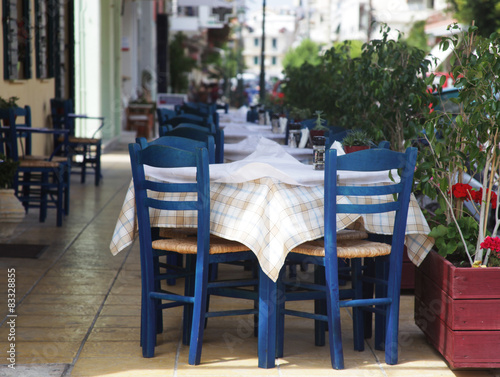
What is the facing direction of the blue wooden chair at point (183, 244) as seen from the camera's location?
facing away from the viewer and to the right of the viewer

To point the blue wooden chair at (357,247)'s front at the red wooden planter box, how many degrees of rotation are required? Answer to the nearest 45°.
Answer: approximately 135° to its right

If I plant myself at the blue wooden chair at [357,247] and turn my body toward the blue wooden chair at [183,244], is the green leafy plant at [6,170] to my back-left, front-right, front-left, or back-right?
front-right

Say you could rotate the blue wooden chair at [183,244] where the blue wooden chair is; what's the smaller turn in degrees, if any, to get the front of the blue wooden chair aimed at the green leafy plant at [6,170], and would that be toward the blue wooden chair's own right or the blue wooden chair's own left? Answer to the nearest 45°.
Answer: approximately 90° to the blue wooden chair's own left

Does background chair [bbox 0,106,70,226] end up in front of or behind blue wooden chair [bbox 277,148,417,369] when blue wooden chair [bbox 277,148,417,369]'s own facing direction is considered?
in front

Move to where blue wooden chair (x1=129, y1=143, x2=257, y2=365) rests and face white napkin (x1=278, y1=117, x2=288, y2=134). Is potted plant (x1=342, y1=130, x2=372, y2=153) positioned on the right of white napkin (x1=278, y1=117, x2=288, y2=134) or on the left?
right

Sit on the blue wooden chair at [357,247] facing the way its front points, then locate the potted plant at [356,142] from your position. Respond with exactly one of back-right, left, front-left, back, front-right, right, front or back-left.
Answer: front-right

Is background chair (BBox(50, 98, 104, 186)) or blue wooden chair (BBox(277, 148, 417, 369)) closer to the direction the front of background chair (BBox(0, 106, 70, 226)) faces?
the blue wooden chair

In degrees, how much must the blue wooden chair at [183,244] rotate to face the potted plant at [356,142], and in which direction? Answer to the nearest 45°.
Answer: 0° — it already faces it

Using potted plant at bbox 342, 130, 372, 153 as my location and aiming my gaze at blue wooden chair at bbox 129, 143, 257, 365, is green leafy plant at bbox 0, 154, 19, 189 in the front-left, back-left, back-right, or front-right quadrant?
front-right

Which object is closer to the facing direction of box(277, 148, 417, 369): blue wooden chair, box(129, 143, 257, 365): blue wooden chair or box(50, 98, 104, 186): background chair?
the background chair

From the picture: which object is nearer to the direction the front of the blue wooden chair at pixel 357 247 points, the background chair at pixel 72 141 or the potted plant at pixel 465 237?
the background chair

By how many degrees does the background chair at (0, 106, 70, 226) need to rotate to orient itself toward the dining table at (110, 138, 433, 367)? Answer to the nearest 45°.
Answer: approximately 45° to its right

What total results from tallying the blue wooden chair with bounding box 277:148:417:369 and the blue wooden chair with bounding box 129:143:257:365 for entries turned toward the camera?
0

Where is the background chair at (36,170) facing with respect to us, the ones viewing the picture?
facing the viewer and to the right of the viewer

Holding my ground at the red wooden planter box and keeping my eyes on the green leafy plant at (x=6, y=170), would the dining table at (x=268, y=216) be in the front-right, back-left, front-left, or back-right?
front-left
